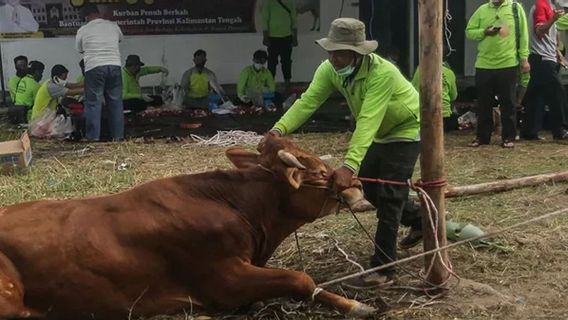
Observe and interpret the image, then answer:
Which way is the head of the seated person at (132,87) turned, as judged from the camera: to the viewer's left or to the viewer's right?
to the viewer's right

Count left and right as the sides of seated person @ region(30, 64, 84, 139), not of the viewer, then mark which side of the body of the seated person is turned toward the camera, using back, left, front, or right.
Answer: right

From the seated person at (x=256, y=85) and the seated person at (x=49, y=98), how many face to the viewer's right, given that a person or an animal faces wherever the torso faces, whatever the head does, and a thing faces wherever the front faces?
1

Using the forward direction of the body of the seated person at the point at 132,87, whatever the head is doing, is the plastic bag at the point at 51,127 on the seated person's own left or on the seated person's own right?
on the seated person's own right

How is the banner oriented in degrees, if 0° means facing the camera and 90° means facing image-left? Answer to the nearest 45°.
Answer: approximately 0°

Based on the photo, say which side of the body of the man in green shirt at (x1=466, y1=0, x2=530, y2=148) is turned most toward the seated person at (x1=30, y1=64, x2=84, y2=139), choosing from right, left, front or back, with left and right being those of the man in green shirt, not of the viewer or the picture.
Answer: right

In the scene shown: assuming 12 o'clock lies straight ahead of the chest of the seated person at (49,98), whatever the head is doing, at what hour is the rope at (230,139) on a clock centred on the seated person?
The rope is roughly at 1 o'clock from the seated person.

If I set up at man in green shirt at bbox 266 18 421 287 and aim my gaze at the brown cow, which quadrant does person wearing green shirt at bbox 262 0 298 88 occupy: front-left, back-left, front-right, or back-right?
back-right
